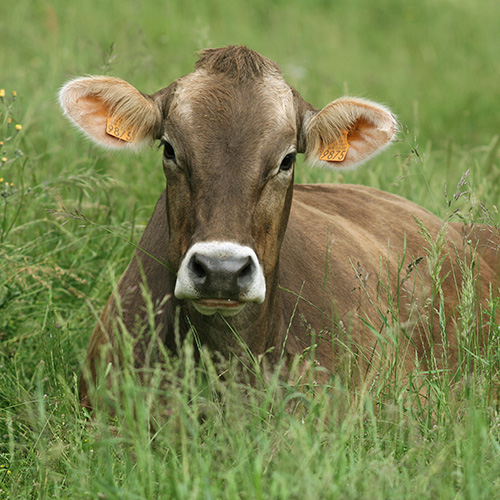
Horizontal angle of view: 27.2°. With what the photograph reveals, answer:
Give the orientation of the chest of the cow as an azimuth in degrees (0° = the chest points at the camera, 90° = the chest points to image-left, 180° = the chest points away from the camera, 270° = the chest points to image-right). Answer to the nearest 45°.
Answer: approximately 45°
